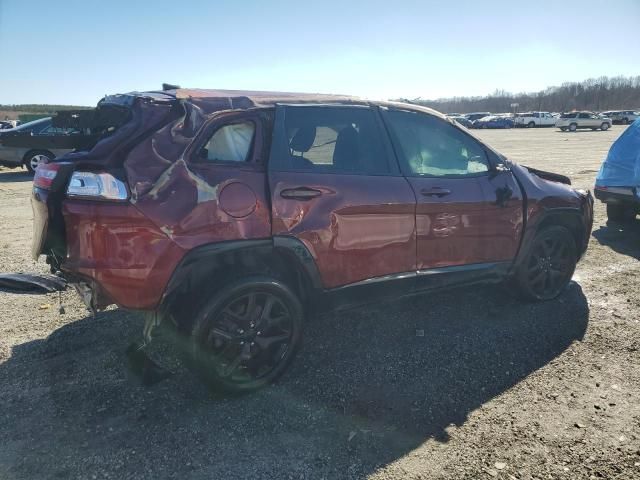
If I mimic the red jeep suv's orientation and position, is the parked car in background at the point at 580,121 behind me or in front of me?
in front

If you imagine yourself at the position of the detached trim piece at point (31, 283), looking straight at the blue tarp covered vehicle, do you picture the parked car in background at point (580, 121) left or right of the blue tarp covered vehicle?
left

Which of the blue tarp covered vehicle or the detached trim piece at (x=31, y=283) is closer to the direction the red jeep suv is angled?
the blue tarp covered vehicle

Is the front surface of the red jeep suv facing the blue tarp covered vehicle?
yes

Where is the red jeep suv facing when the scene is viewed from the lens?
facing away from the viewer and to the right of the viewer

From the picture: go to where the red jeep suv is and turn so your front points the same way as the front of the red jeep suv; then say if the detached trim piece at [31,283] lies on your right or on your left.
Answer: on your left
